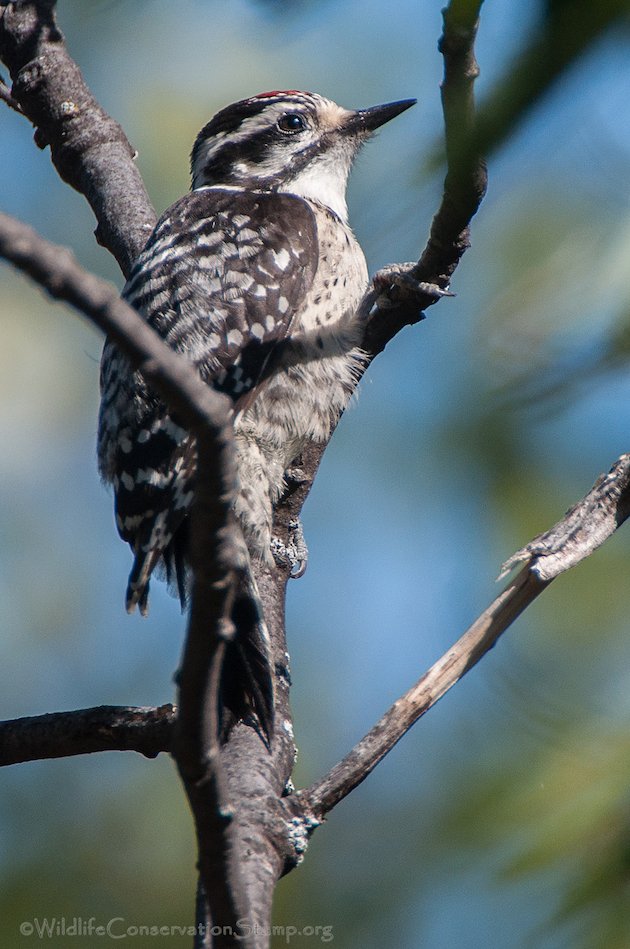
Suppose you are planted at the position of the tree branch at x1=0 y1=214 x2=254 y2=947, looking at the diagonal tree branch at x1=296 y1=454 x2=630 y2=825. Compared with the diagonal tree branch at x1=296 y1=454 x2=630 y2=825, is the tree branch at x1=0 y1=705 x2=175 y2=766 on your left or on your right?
left

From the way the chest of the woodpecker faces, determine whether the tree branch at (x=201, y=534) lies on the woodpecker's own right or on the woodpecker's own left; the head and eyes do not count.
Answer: on the woodpecker's own right

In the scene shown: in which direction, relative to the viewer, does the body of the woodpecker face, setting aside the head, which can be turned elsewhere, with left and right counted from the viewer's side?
facing to the right of the viewer
